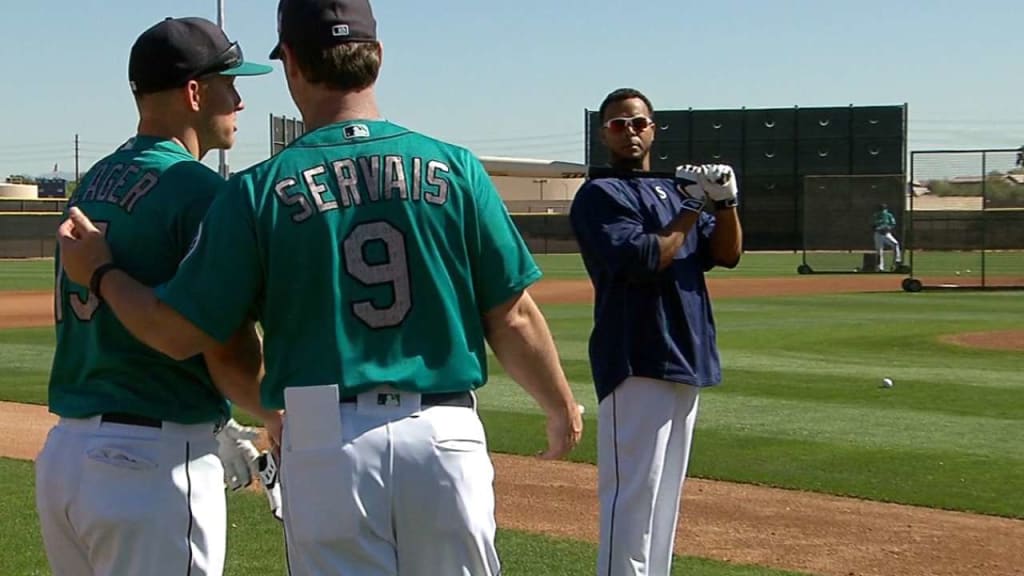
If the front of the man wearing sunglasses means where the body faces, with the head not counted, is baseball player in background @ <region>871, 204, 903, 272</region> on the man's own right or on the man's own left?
on the man's own left

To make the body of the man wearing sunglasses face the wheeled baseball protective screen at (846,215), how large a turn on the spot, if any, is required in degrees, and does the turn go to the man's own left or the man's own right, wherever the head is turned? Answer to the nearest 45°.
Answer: approximately 135° to the man's own left

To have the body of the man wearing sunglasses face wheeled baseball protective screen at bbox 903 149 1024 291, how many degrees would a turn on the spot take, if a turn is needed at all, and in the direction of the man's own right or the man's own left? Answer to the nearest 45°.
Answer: approximately 135° to the man's own left

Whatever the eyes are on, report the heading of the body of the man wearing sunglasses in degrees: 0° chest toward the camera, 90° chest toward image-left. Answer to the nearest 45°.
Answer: approximately 315°
